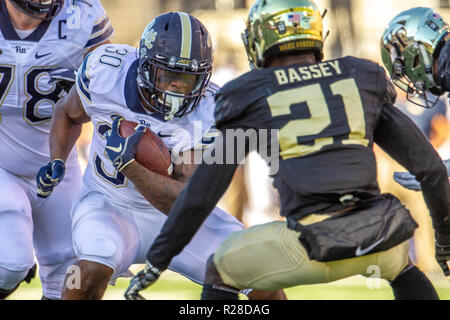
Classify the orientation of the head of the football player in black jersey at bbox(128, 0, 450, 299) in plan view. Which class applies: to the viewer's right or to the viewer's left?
to the viewer's left

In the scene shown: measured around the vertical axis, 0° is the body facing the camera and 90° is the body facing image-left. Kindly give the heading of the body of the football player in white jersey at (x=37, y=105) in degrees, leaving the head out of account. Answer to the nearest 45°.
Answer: approximately 0°

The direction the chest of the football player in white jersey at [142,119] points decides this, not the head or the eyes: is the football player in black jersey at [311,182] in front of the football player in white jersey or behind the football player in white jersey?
in front

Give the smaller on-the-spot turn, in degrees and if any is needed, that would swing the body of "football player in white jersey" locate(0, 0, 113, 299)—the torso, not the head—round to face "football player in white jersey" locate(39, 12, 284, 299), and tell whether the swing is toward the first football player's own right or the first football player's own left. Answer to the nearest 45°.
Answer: approximately 45° to the first football player's own left

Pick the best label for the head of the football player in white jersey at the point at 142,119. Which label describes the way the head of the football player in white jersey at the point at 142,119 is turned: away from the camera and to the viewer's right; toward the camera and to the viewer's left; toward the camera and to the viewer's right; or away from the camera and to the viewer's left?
toward the camera and to the viewer's right

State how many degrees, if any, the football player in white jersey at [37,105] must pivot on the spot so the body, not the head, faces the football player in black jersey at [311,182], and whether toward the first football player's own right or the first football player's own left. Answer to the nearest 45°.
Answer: approximately 45° to the first football player's own left

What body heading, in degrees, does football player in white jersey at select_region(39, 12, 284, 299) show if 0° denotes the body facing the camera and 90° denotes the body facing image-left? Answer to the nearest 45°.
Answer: approximately 315°

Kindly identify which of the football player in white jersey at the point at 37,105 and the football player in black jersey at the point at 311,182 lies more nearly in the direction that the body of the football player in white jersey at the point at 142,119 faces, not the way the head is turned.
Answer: the football player in black jersey
